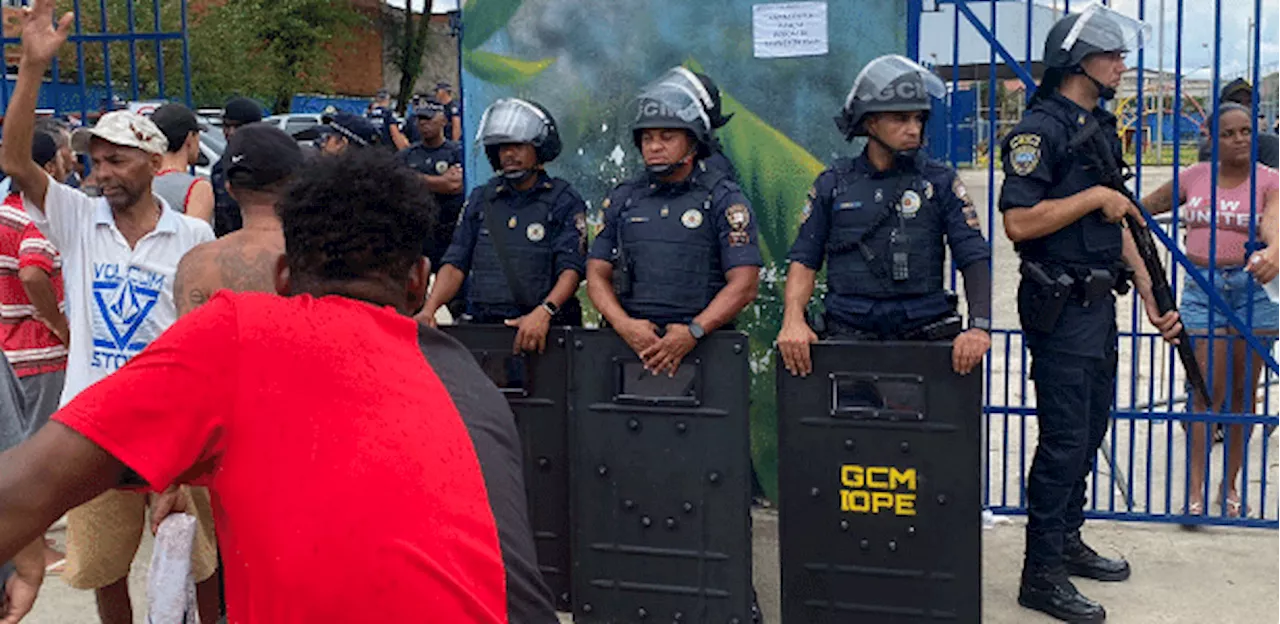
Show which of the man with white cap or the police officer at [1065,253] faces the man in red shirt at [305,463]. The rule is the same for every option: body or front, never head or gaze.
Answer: the man with white cap

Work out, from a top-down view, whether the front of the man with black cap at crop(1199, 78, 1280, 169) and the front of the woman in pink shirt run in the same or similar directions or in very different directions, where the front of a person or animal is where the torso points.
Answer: same or similar directions

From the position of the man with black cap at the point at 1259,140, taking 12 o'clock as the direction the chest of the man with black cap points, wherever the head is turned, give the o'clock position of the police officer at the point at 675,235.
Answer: The police officer is roughly at 1 o'clock from the man with black cap.

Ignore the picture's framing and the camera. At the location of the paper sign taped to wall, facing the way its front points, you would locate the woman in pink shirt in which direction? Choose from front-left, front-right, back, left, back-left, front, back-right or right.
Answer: left

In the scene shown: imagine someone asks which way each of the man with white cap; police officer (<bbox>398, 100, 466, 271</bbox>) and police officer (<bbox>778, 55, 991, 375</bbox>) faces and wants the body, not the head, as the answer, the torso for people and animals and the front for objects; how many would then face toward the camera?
3

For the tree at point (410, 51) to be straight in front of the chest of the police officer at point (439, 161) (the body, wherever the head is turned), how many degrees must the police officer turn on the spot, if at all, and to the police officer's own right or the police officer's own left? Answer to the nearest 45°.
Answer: approximately 180°

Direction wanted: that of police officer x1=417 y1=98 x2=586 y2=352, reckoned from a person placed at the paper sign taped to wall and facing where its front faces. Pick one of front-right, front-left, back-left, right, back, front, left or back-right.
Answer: front-right

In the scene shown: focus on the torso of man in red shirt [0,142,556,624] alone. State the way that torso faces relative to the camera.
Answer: away from the camera

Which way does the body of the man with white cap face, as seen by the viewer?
toward the camera

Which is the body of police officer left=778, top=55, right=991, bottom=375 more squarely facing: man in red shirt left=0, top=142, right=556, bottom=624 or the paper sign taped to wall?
the man in red shirt

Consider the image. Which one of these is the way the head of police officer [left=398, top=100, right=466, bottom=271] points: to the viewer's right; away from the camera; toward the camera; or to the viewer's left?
toward the camera

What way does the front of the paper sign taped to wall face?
toward the camera

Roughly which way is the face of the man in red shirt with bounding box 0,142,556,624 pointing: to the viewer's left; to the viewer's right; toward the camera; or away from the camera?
away from the camera

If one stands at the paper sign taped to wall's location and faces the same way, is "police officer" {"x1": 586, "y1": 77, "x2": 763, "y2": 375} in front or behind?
in front

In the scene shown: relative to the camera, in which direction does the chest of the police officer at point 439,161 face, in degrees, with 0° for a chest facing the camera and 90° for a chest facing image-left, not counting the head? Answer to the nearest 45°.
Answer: approximately 0°

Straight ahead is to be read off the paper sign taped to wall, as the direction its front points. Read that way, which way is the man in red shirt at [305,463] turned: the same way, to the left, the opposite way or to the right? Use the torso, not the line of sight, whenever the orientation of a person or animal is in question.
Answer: the opposite way
